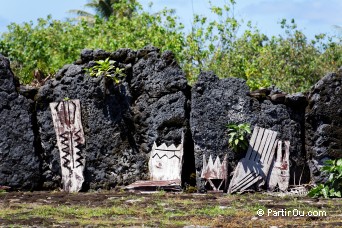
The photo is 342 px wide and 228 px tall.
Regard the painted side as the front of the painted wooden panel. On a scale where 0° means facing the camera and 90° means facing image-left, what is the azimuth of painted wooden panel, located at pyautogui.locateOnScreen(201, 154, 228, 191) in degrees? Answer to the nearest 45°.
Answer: approximately 0°

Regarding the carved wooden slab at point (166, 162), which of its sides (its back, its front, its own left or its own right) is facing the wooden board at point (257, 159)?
left

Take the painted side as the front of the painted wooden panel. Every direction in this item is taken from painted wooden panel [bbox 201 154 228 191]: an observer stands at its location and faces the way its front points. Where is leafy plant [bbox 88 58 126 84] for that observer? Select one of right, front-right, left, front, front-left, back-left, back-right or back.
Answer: right

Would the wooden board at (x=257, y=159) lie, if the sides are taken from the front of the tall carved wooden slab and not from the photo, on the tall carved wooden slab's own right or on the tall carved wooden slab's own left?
on the tall carved wooden slab's own left

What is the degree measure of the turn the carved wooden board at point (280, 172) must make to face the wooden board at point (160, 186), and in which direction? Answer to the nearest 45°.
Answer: approximately 90° to its right

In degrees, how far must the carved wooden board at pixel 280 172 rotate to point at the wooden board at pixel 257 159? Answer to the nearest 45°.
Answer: approximately 90° to its right

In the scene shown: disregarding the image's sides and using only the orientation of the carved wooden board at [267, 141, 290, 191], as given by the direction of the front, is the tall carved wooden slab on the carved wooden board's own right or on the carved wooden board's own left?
on the carved wooden board's own right
